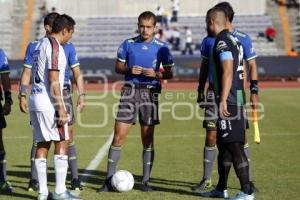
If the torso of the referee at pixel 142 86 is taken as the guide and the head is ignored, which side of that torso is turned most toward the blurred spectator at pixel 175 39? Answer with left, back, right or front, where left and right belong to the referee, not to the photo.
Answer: back

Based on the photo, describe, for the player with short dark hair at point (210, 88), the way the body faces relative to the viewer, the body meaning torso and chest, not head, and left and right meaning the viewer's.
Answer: facing the viewer and to the left of the viewer

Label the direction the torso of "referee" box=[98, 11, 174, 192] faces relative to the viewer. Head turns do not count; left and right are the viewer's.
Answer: facing the viewer

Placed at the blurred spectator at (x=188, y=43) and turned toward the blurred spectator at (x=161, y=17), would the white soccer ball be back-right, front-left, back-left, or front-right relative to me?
back-left

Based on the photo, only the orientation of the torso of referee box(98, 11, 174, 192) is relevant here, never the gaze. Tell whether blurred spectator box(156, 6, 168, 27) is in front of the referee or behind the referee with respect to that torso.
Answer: behind

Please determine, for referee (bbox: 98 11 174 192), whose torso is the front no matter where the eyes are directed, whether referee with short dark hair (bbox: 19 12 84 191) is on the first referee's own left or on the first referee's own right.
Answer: on the first referee's own right

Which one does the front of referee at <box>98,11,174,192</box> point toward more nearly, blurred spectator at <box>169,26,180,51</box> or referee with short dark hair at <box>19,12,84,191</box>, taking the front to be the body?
the referee with short dark hair

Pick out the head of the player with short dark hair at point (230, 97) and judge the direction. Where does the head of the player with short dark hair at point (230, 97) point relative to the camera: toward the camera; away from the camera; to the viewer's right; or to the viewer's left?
to the viewer's left
